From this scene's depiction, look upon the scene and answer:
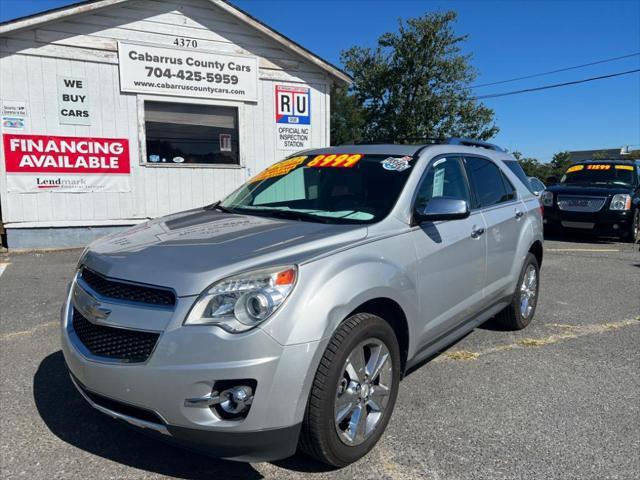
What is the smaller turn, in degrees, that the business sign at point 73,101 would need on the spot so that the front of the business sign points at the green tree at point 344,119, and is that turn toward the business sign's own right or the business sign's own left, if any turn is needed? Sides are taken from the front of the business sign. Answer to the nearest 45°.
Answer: approximately 135° to the business sign's own left

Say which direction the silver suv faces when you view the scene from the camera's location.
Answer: facing the viewer and to the left of the viewer

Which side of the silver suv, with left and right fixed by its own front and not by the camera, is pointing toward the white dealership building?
right

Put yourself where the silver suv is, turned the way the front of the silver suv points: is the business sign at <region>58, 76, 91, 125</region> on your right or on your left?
on your right

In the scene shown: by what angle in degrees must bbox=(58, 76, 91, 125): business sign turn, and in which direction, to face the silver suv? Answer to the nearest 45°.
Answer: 0° — it already faces it

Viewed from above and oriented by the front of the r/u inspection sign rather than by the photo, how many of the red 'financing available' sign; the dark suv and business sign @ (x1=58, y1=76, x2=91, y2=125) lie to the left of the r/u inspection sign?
1

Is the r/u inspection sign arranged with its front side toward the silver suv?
yes

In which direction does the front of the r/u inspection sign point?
toward the camera

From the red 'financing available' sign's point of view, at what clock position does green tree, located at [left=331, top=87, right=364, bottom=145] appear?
The green tree is roughly at 7 o'clock from the red 'financing available' sign.

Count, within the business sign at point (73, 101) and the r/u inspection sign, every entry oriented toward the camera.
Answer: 2

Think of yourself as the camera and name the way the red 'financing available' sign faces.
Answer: facing the viewer

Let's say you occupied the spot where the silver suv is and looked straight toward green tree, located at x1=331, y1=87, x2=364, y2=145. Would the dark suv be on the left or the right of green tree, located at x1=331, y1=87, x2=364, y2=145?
right

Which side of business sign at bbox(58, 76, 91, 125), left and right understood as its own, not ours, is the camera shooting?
front

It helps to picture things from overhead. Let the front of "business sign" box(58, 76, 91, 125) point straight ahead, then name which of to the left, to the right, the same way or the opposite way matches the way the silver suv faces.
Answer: to the right

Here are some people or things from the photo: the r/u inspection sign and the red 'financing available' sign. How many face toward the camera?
2

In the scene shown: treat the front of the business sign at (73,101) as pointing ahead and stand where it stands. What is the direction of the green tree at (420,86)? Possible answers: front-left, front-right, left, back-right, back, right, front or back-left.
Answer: back-left
